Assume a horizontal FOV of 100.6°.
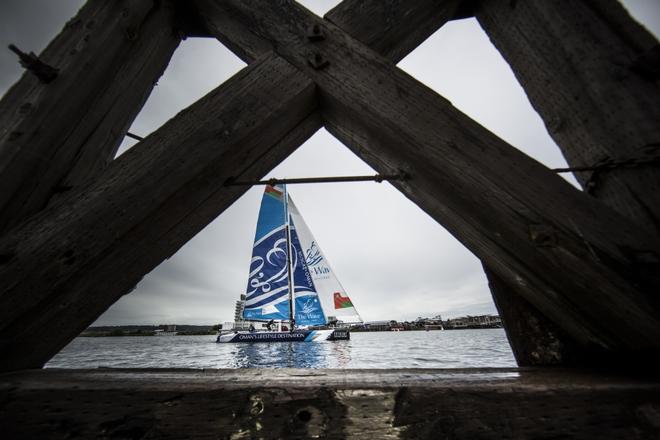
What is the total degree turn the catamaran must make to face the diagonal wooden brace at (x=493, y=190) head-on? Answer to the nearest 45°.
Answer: approximately 90° to its right

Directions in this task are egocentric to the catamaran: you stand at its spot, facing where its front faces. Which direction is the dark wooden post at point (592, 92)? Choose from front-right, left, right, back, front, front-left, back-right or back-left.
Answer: right

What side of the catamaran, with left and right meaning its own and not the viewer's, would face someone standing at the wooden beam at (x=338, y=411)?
right

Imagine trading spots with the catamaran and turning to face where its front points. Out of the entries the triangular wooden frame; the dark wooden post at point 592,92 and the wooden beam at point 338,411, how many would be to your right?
3

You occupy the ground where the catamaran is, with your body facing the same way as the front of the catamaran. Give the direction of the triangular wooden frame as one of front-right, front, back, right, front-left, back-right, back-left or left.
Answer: right

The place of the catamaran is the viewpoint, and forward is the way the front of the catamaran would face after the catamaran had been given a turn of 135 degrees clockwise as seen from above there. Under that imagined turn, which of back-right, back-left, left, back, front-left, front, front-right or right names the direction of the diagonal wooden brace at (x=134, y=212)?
front-left

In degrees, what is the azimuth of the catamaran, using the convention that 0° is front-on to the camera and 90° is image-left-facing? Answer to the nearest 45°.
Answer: approximately 270°
